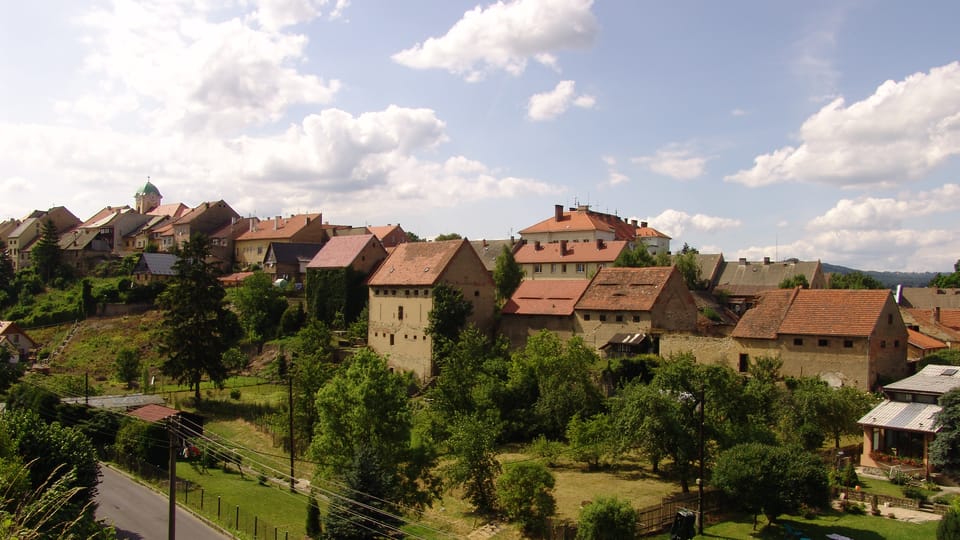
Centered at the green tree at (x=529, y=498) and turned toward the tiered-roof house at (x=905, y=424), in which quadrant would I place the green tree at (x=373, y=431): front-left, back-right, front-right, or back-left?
back-left

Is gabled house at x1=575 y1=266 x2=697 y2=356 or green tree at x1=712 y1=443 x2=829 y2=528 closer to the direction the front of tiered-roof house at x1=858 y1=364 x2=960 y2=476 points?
the green tree

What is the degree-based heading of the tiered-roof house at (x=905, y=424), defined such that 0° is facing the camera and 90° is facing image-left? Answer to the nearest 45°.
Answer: approximately 45°

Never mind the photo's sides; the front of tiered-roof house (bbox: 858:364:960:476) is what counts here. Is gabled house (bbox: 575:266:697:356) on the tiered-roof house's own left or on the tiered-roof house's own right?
on the tiered-roof house's own right

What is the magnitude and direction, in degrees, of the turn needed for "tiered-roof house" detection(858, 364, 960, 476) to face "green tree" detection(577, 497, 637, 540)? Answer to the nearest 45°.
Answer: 0° — it already faces it

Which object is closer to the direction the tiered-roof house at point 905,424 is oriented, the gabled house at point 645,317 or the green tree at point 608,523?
the green tree

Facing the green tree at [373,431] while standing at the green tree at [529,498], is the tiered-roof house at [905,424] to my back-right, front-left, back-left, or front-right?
back-right

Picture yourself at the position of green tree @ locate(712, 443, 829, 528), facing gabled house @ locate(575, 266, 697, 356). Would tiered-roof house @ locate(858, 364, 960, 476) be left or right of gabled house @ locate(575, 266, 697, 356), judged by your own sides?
right

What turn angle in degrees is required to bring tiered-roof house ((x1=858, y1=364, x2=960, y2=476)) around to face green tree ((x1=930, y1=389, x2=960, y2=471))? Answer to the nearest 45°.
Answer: approximately 90° to its left
